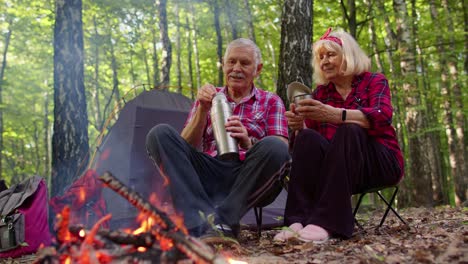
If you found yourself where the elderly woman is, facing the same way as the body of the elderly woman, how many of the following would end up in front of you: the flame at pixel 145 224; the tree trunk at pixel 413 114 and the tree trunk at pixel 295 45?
1

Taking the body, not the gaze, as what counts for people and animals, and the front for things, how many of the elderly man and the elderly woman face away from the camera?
0

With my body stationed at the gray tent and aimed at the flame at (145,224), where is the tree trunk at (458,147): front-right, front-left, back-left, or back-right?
back-left

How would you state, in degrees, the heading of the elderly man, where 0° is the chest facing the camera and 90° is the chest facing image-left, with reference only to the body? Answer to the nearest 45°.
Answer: approximately 0°

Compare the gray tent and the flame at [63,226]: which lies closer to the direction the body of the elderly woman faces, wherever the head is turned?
the flame

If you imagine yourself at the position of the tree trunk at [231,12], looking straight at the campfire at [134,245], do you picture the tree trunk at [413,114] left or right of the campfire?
left

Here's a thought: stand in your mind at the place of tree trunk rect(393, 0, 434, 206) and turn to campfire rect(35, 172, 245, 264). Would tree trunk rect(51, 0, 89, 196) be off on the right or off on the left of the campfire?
right

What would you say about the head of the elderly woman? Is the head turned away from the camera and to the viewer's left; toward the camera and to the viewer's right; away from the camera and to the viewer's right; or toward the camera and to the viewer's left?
toward the camera and to the viewer's left

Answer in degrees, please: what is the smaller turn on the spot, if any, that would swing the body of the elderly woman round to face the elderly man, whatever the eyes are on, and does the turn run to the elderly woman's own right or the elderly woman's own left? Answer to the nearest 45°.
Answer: approximately 45° to the elderly woman's own right

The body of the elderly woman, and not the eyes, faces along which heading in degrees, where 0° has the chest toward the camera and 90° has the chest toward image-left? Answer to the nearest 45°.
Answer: approximately 45°

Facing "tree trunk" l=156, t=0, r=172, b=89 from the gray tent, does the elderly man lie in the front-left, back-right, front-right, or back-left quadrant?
back-right

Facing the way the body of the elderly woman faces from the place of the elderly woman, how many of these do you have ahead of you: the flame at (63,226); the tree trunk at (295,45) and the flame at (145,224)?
2

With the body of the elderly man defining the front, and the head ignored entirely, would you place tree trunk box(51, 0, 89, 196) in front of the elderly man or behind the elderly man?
behind

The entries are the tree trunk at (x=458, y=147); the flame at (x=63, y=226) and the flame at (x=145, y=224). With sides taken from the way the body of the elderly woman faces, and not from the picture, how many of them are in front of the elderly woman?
2
